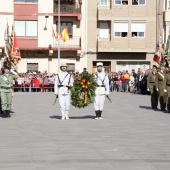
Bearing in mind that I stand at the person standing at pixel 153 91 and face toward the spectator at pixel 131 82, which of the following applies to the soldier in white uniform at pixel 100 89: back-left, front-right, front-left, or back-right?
back-left

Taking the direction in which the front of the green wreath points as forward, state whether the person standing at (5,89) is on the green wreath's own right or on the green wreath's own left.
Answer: on the green wreath's own right

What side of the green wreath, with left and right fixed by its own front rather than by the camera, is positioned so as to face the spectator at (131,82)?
back

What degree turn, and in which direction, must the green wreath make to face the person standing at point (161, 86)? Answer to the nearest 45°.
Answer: approximately 135° to its left

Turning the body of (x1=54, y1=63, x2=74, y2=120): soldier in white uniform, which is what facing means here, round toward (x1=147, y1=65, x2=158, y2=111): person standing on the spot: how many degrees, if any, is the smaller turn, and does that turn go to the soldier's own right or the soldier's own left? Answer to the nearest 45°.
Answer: approximately 135° to the soldier's own left

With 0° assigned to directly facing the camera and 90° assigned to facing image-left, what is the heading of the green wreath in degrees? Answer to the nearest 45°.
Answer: approximately 0°

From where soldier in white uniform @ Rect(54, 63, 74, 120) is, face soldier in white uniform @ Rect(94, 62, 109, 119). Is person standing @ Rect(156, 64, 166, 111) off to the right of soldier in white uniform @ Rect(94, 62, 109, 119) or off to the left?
left

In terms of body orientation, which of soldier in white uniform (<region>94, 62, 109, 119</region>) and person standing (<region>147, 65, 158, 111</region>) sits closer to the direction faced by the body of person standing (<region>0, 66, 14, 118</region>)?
the soldier in white uniform
